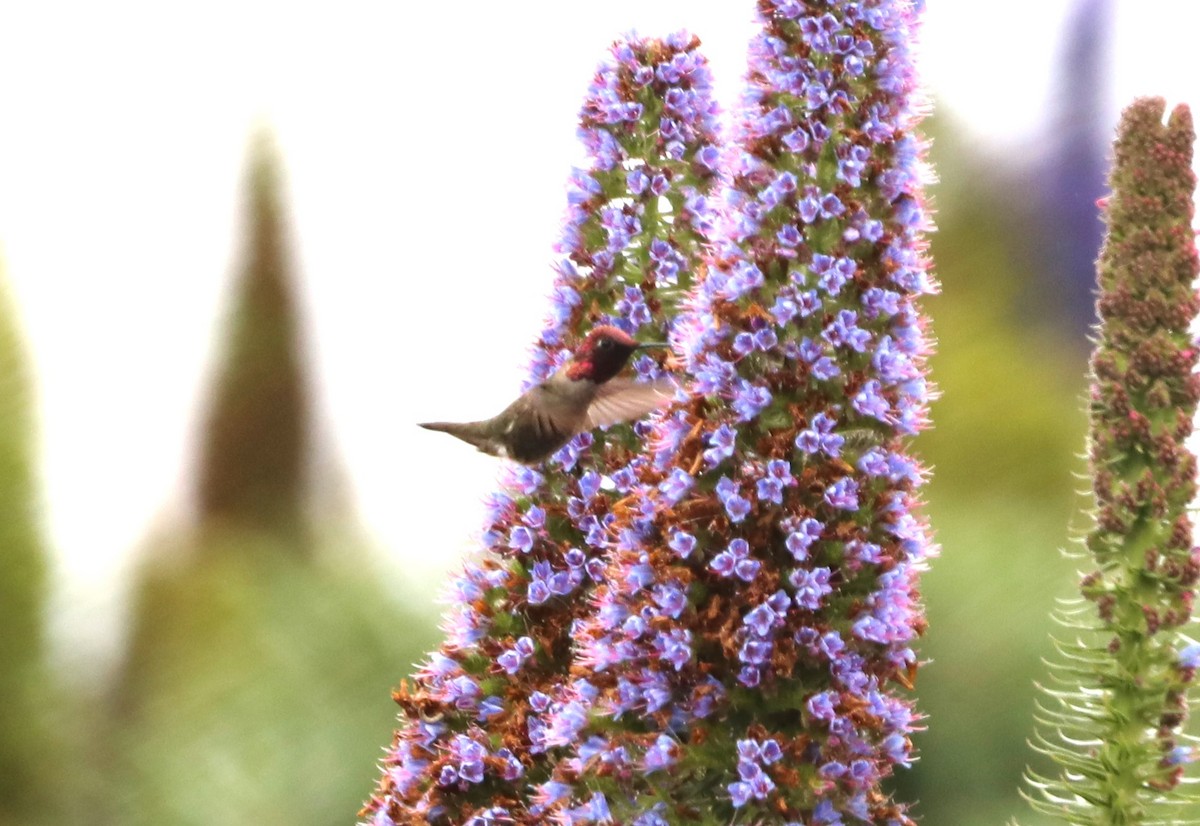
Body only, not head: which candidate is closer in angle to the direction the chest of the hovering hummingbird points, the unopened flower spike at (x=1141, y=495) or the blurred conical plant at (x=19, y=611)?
the unopened flower spike

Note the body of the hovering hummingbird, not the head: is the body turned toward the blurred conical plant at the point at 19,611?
no

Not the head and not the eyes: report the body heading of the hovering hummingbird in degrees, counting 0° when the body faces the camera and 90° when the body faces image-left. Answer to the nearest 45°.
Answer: approximately 270°

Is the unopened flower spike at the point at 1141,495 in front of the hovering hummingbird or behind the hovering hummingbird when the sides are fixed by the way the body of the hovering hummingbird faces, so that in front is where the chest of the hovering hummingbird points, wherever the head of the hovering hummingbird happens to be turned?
in front
